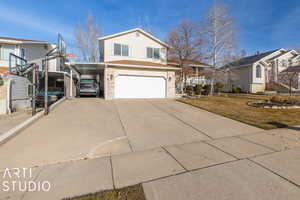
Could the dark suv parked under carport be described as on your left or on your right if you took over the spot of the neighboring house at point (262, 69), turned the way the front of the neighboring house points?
on your right

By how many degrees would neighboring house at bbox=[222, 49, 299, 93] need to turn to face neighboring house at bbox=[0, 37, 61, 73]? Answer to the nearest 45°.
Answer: approximately 90° to its right

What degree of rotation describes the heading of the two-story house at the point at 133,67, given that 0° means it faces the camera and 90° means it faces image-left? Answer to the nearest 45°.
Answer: approximately 0°

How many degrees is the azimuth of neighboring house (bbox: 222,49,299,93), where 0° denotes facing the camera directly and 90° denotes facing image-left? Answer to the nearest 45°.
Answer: approximately 315°

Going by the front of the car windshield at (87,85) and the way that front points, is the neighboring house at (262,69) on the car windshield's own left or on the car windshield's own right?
on the car windshield's own left

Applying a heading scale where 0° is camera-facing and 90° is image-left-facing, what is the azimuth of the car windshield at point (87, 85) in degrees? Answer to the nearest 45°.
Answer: approximately 0°

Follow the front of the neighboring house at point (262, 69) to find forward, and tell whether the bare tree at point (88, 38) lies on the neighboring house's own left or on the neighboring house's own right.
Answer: on the neighboring house's own right

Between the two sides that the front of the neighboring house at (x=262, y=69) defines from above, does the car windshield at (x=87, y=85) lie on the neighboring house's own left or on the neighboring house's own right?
on the neighboring house's own right
